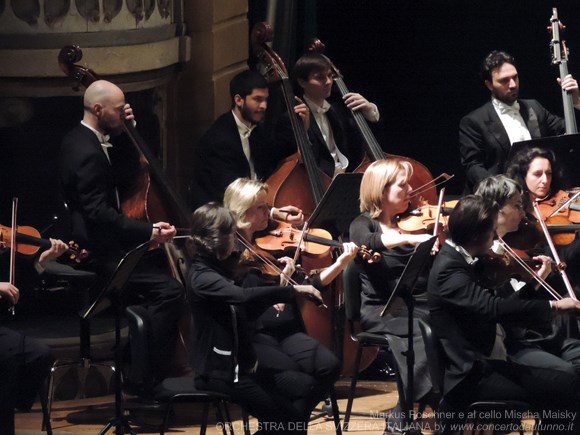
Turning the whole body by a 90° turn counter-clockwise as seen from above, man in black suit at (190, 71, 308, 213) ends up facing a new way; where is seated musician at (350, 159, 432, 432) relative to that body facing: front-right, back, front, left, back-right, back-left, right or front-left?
right

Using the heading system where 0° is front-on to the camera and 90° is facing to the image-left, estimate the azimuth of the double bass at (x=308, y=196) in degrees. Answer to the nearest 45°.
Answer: approximately 315°

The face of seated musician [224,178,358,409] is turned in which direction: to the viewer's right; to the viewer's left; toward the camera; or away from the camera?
to the viewer's right

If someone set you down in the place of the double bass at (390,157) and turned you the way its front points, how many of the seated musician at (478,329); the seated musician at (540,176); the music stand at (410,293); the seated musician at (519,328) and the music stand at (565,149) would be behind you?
0

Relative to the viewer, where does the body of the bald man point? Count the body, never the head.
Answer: to the viewer's right

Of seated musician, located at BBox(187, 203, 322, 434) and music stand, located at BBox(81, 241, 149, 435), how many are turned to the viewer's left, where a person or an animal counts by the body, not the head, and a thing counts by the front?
1

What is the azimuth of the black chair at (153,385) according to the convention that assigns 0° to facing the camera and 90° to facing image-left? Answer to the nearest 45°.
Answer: approximately 270°

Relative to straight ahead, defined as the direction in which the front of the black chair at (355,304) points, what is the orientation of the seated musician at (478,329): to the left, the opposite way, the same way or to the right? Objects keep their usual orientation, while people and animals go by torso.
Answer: the same way

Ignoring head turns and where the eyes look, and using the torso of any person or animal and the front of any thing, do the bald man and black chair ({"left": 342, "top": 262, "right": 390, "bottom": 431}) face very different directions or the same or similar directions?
same or similar directions

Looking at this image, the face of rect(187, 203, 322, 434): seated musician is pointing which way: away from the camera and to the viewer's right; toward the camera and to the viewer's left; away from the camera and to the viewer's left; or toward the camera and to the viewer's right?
away from the camera and to the viewer's right

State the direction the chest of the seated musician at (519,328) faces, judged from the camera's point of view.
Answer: to the viewer's right

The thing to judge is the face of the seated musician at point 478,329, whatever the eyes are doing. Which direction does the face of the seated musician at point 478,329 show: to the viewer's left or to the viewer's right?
to the viewer's right

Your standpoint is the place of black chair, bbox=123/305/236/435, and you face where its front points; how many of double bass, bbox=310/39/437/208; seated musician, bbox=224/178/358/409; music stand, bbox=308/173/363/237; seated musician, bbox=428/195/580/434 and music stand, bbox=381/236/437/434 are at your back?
0

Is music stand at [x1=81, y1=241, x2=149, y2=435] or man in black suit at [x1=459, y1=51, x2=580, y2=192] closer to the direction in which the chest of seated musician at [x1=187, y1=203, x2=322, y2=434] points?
the man in black suit

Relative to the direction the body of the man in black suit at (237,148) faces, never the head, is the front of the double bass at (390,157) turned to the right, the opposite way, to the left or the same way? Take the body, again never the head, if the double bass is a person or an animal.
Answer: the same way

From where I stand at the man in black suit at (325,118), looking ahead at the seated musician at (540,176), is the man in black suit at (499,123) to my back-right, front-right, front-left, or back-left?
front-left
